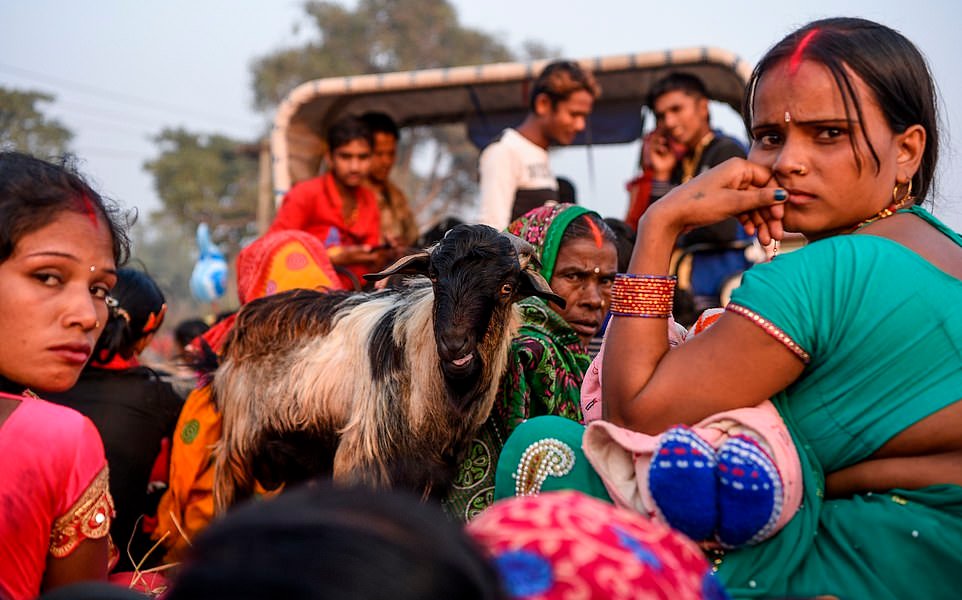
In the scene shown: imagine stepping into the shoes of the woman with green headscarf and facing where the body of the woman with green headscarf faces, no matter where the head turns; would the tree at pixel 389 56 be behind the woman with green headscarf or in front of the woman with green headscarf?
behind

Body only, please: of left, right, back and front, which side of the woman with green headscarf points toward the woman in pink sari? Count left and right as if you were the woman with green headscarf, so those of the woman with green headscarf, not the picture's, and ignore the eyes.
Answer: right

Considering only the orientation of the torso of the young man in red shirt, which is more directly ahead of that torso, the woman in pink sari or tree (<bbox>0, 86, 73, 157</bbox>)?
the woman in pink sari

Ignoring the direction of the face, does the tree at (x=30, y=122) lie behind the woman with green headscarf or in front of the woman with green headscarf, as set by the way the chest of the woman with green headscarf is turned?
behind

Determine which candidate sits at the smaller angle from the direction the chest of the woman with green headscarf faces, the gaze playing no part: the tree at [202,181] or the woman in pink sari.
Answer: the woman in pink sari

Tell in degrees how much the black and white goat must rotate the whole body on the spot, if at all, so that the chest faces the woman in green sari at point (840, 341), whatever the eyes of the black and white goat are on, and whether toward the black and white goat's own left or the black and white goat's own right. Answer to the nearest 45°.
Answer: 0° — it already faces them

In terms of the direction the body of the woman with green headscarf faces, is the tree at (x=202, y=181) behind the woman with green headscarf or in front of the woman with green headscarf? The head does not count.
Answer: behind

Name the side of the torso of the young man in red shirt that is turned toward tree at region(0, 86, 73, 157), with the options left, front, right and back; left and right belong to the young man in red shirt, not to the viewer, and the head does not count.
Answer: back

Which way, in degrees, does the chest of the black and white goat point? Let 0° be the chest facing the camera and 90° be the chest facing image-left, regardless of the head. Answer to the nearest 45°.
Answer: approximately 315°
